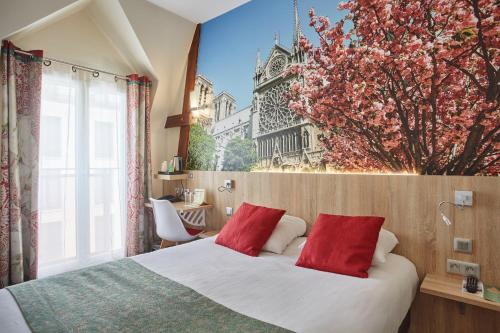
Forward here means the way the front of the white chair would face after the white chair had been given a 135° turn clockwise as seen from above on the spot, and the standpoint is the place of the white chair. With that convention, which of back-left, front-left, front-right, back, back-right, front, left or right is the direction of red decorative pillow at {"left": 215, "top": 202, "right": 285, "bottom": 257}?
front-left

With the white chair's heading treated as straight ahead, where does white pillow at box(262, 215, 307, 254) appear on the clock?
The white pillow is roughly at 3 o'clock from the white chair.

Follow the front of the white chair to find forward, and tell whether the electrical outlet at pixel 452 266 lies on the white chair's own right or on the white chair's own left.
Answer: on the white chair's own right

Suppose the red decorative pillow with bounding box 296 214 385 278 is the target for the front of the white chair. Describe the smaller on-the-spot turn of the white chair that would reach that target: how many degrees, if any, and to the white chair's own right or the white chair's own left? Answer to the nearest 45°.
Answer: approximately 90° to the white chair's own right

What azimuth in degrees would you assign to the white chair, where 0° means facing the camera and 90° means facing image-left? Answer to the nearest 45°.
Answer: approximately 225°

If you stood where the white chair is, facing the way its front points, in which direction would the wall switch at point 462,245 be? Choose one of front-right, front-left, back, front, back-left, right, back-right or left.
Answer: right

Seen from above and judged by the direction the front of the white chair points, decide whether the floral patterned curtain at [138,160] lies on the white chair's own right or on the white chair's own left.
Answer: on the white chair's own left

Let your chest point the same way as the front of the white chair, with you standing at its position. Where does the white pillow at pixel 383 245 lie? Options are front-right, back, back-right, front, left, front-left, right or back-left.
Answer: right

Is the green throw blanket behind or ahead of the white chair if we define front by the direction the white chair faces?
behind

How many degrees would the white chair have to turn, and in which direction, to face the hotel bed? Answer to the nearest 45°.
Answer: approximately 90° to its right

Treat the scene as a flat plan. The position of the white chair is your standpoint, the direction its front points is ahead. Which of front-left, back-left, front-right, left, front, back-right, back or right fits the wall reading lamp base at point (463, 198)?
right
